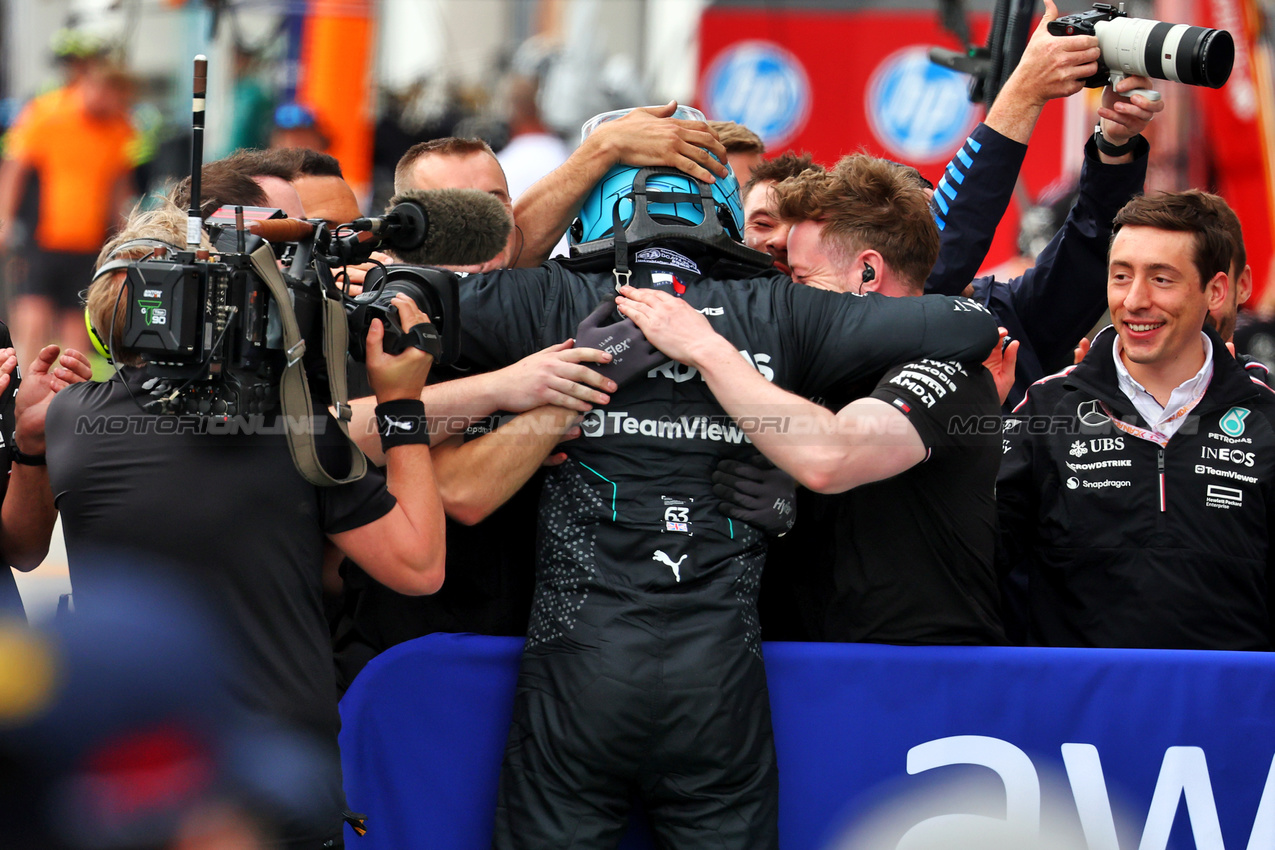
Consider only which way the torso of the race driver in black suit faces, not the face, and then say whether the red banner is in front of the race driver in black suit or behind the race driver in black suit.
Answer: in front

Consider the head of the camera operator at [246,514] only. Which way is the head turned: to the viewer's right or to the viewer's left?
to the viewer's right

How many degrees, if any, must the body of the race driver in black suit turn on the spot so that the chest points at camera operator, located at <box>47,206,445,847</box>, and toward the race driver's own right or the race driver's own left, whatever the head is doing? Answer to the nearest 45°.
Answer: approximately 135° to the race driver's own left

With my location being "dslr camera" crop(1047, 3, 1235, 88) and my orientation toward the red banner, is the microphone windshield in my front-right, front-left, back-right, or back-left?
back-left

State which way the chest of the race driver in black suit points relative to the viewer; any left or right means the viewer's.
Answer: facing away from the viewer

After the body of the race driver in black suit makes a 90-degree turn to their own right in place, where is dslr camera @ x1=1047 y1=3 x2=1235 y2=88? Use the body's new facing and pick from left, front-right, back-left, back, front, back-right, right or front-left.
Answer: front-left
